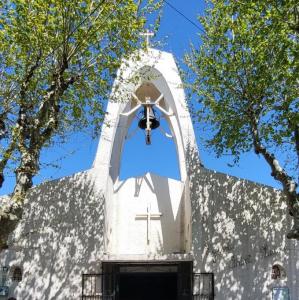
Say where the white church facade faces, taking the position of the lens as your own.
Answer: facing the viewer
